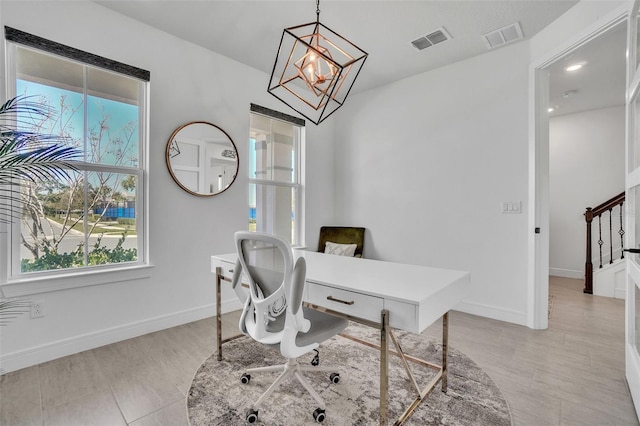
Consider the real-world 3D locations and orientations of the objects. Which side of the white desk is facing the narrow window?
right

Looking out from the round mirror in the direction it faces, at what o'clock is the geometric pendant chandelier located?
The geometric pendant chandelier is roughly at 12 o'clock from the round mirror.

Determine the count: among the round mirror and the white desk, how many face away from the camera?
0

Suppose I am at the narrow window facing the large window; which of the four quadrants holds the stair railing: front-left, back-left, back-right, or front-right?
back-left

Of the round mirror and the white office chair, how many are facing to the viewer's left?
0

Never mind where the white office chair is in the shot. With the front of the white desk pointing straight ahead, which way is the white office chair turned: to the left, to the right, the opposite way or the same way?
the opposite way

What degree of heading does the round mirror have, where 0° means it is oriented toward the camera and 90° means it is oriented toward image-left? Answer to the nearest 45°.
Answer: approximately 315°

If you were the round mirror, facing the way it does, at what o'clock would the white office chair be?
The white office chair is roughly at 1 o'clock from the round mirror.

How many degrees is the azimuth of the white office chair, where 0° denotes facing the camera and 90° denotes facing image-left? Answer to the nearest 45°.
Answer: approximately 225°

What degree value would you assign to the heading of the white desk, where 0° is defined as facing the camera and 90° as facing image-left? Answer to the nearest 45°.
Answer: approximately 45°

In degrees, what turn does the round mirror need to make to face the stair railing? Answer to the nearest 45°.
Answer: approximately 45° to its left

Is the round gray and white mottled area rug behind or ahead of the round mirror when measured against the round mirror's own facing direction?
ahead
